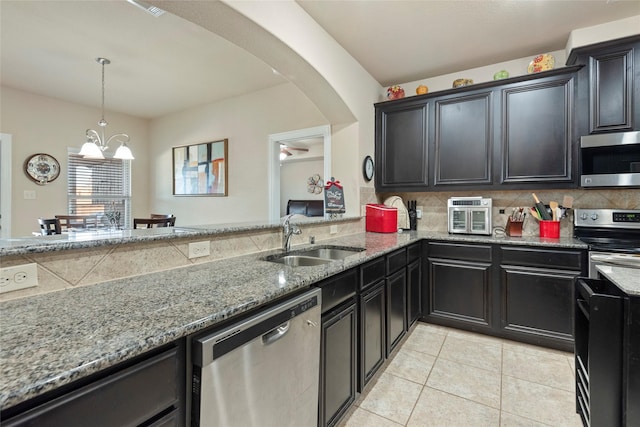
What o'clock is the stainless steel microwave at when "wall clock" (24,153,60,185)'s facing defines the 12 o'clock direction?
The stainless steel microwave is roughly at 11 o'clock from the wall clock.

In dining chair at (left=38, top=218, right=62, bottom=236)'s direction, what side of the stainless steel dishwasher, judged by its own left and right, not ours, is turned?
back

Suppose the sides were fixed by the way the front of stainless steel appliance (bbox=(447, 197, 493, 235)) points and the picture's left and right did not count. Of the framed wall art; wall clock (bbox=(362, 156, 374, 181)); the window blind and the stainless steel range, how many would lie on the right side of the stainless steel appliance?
3

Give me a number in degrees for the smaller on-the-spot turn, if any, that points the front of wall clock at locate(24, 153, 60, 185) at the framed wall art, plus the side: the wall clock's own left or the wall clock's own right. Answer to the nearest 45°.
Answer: approximately 45° to the wall clock's own left

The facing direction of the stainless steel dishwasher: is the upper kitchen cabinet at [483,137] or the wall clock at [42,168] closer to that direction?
the upper kitchen cabinet

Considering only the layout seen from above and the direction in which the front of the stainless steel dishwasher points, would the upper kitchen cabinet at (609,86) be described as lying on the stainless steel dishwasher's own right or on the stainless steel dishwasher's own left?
on the stainless steel dishwasher's own left

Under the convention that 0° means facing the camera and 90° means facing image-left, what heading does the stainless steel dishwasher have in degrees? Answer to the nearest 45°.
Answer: approximately 315°

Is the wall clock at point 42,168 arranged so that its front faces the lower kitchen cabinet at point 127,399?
yes

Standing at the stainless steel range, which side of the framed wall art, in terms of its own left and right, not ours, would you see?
left

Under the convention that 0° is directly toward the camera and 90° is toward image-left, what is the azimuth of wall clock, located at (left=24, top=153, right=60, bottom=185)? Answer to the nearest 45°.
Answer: approximately 0°

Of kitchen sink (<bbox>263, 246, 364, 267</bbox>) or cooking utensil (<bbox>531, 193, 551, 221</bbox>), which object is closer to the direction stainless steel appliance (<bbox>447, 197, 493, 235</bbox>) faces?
the kitchen sink

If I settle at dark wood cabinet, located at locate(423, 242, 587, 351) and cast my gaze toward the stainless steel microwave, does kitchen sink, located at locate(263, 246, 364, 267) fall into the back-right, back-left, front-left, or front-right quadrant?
back-right
